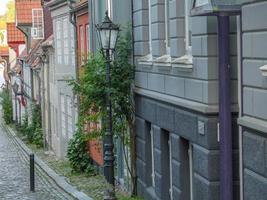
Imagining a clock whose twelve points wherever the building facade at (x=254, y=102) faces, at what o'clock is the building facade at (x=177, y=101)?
the building facade at (x=177, y=101) is roughly at 4 o'clock from the building facade at (x=254, y=102).

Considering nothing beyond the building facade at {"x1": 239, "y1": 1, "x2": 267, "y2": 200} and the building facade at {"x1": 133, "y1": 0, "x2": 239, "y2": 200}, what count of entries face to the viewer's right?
0

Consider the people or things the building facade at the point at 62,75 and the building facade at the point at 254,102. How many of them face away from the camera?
0

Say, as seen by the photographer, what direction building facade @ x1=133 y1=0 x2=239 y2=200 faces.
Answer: facing the viewer and to the left of the viewer

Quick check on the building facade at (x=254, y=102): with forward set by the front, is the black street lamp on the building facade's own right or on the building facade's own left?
on the building facade's own right

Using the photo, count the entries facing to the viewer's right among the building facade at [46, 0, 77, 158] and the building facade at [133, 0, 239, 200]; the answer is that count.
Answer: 0

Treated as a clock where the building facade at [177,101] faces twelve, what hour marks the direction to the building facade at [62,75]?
the building facade at [62,75] is roughly at 4 o'clock from the building facade at [177,101].

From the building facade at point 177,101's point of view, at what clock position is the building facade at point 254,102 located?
the building facade at point 254,102 is roughly at 10 o'clock from the building facade at point 177,101.
